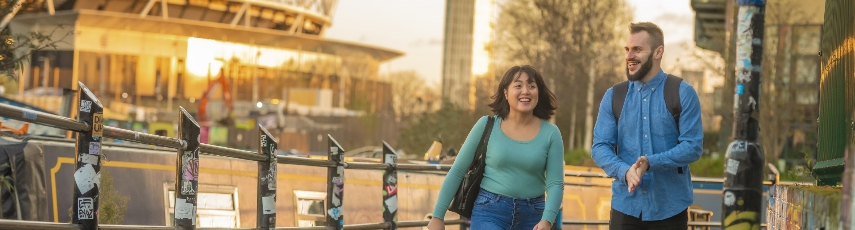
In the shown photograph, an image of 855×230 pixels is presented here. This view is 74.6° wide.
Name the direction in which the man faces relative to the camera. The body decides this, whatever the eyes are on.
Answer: toward the camera

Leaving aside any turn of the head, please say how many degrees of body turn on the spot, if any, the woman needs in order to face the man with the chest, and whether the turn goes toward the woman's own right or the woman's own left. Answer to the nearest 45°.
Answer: approximately 90° to the woman's own left

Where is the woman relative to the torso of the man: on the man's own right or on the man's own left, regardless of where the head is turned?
on the man's own right

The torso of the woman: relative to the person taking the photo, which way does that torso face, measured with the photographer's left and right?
facing the viewer

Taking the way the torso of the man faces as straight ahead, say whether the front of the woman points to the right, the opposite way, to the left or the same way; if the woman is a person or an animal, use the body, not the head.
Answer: the same way

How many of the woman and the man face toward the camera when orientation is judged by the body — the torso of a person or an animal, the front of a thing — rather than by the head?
2

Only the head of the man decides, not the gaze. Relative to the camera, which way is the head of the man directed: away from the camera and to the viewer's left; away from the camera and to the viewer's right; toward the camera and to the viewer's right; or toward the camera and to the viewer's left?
toward the camera and to the viewer's left

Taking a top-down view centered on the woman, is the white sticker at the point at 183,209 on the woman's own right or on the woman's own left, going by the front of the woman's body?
on the woman's own right

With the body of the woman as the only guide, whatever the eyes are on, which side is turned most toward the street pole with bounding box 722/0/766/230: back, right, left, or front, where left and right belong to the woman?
left

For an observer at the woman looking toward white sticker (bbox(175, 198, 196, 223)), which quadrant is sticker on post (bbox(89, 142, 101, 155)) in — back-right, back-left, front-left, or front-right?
front-left

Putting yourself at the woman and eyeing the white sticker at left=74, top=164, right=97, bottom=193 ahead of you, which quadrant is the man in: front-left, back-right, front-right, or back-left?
back-left

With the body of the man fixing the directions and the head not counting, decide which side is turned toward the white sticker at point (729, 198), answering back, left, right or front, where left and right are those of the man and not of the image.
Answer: left
